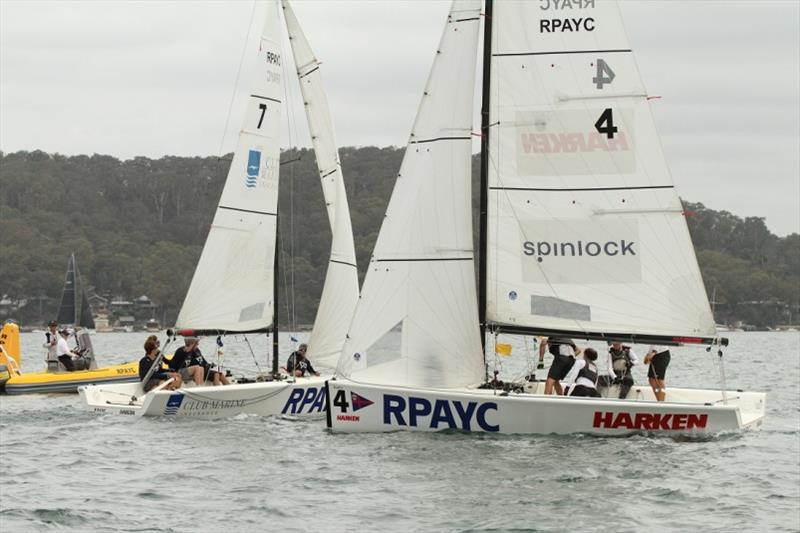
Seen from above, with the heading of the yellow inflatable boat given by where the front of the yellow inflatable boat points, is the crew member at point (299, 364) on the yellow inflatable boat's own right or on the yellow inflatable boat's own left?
on the yellow inflatable boat's own right

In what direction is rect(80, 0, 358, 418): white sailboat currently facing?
to the viewer's right

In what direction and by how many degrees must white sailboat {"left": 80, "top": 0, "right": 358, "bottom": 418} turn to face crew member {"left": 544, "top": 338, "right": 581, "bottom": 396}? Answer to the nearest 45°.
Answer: approximately 45° to its right

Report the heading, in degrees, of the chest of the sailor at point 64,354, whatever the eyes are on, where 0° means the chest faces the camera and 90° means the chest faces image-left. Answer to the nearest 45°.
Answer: approximately 270°

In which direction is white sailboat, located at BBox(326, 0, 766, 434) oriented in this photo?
to the viewer's left
